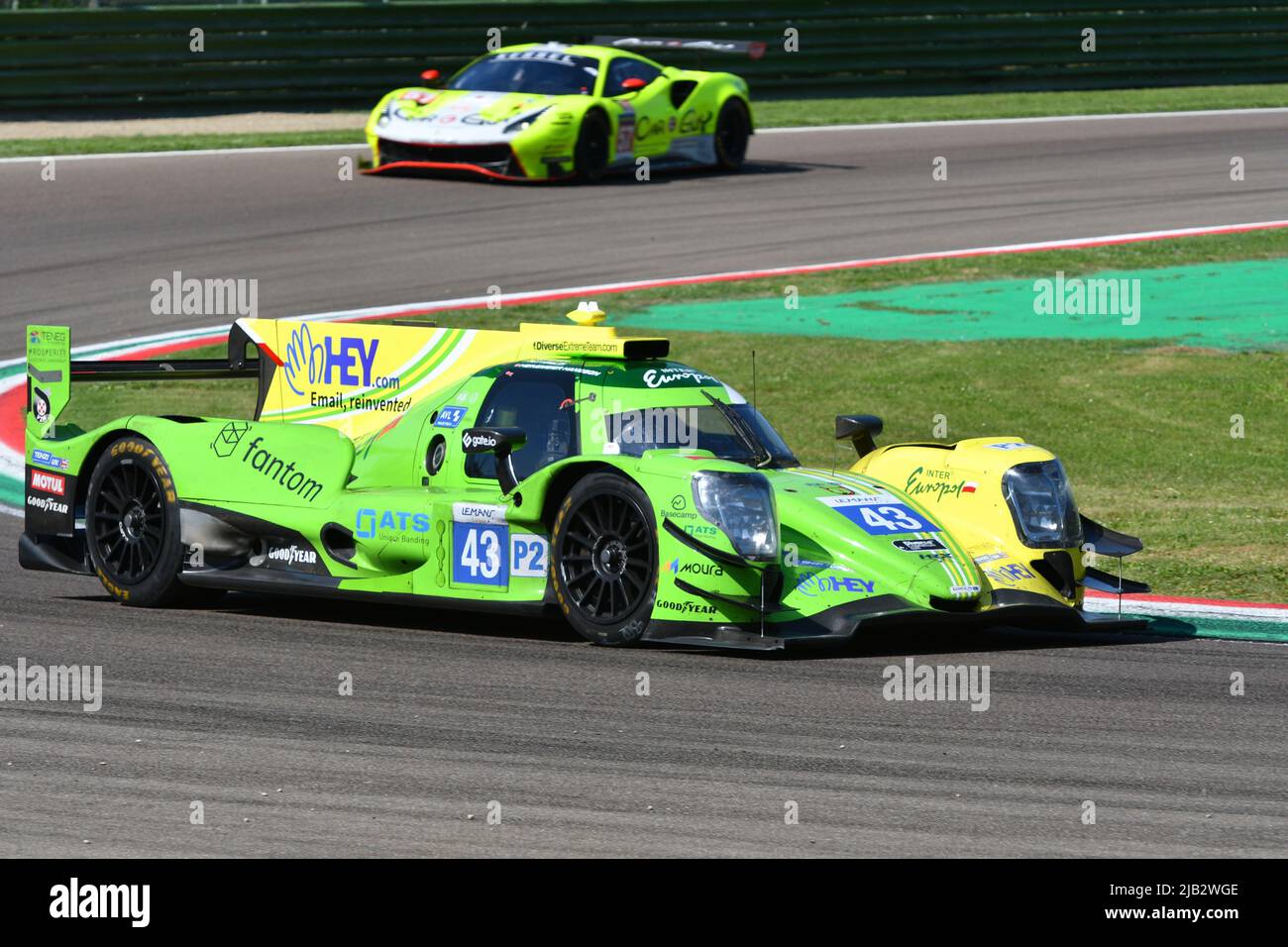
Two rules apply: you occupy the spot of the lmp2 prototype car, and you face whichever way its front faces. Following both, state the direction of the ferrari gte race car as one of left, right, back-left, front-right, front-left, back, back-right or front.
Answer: back-left

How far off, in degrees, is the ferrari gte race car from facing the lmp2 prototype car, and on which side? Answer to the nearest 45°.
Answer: approximately 45° to its left

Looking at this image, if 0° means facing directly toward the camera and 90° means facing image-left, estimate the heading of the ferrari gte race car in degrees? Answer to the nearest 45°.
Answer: approximately 45°

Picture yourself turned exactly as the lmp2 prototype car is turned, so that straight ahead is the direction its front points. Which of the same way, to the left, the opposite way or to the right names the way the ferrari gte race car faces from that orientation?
to the right
